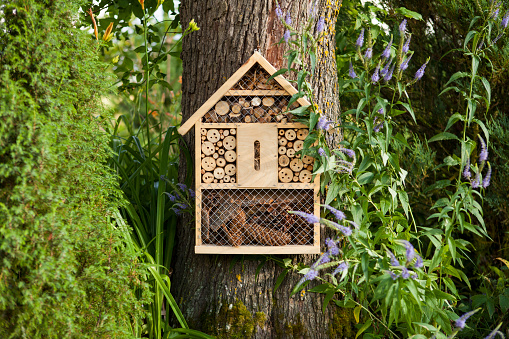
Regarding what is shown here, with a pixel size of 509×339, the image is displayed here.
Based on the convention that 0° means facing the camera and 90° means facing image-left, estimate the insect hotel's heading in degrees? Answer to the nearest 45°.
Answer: approximately 0°
